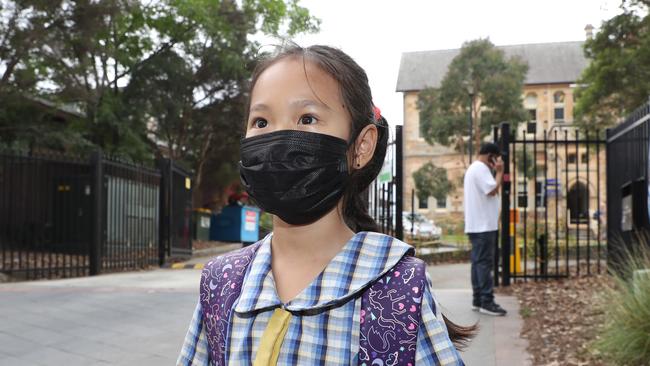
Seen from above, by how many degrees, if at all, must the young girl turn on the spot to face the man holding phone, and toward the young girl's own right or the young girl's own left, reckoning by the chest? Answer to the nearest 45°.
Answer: approximately 135° to the young girl's own right

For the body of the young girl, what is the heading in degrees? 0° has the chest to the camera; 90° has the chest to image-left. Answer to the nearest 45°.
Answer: approximately 45°

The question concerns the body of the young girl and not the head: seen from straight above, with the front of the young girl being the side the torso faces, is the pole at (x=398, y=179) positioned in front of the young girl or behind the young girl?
behind

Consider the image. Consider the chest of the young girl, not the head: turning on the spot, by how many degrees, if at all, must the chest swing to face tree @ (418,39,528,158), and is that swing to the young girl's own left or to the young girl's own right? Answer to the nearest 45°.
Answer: approximately 135° to the young girl's own right

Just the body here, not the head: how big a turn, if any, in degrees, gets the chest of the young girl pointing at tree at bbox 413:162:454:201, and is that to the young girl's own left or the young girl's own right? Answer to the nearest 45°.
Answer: approximately 135° to the young girl's own right

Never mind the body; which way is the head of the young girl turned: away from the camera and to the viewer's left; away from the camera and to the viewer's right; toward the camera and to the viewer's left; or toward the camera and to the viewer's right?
toward the camera and to the viewer's left
